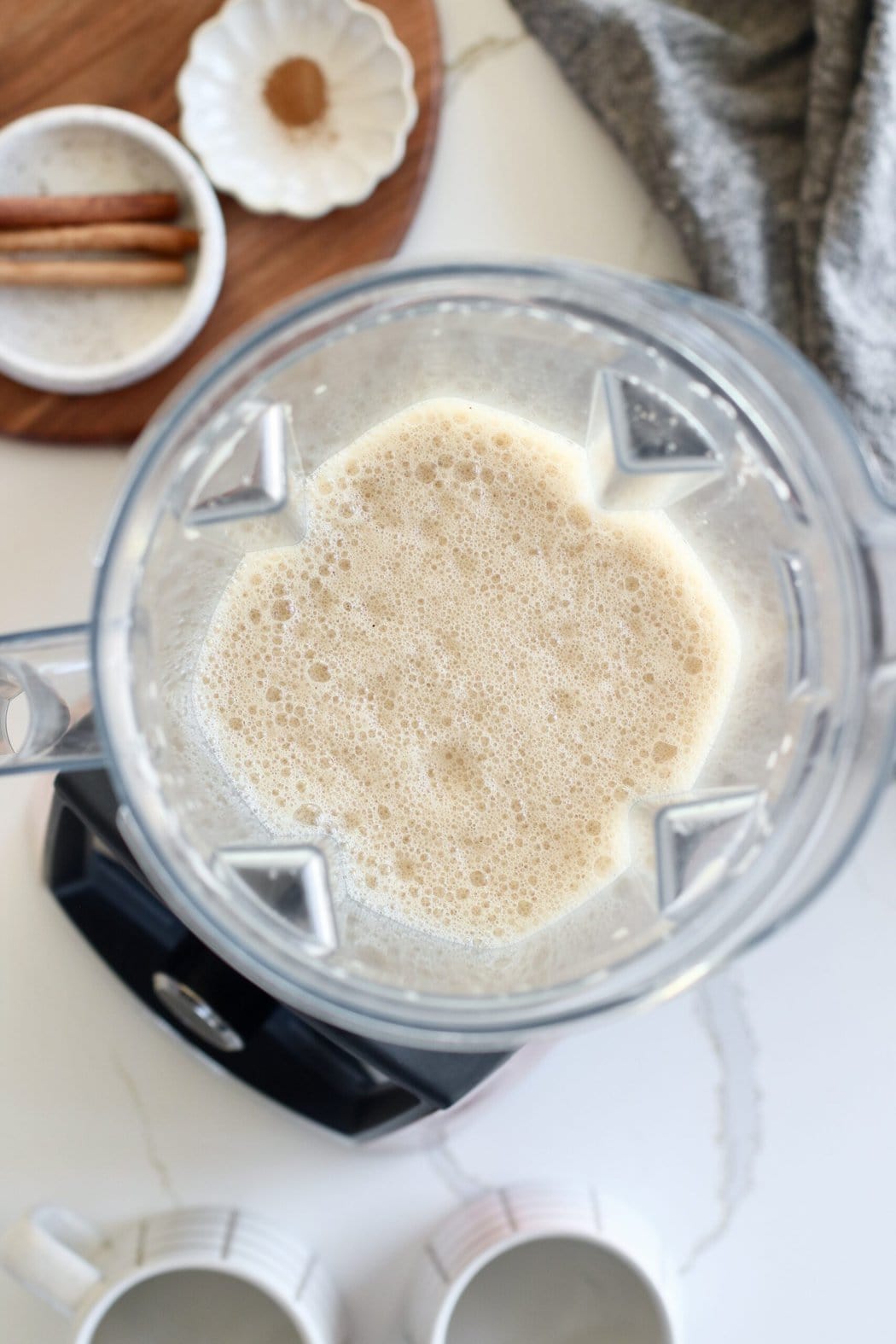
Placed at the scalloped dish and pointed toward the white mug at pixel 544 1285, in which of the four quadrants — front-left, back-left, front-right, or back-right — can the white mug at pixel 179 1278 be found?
front-right

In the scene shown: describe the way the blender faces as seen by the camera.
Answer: facing the viewer and to the left of the viewer

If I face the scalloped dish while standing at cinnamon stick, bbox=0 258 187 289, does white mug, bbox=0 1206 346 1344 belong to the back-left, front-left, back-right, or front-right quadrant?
back-right
